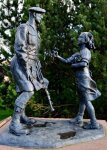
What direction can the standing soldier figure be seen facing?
to the viewer's right
